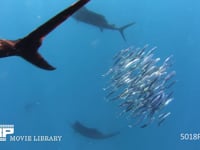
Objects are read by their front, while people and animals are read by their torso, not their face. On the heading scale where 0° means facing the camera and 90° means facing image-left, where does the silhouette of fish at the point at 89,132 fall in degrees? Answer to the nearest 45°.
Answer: approximately 90°

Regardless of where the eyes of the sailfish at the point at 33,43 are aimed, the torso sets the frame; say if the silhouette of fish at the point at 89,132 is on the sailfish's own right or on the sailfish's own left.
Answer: on the sailfish's own right

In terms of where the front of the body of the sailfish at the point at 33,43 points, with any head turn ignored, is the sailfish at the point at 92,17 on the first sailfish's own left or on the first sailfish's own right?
on the first sailfish's own right

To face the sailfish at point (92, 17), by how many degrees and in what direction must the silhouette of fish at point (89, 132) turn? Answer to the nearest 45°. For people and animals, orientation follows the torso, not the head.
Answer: approximately 90° to its left

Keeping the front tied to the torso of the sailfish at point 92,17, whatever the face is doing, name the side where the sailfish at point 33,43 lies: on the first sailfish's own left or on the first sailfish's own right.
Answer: on the first sailfish's own left

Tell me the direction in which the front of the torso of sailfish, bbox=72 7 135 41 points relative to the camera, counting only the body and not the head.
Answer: to the viewer's left
